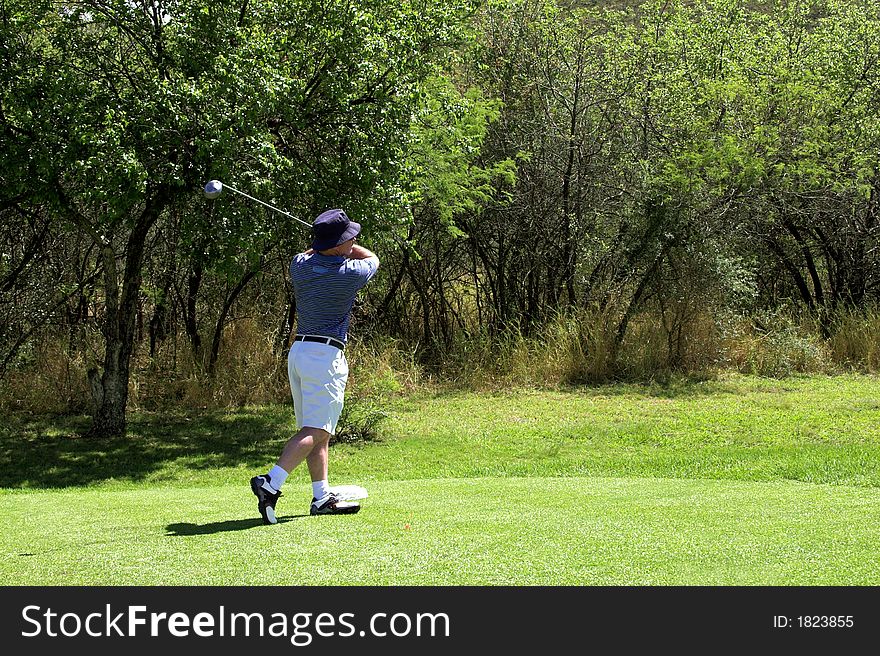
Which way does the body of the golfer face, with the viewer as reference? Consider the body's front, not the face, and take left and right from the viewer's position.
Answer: facing away from the viewer and to the right of the viewer

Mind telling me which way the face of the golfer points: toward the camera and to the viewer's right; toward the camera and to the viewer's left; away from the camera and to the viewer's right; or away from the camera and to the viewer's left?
away from the camera and to the viewer's right

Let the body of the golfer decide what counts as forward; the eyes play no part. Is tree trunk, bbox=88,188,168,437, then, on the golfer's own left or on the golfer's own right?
on the golfer's own left
